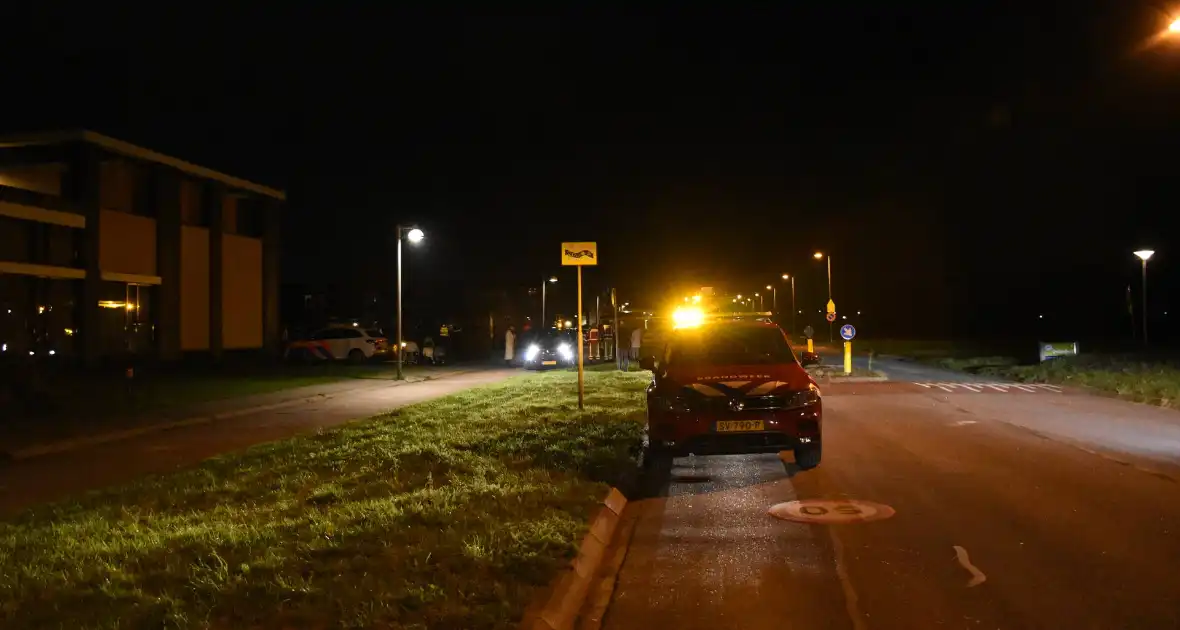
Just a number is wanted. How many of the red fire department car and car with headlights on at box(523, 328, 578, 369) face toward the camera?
2

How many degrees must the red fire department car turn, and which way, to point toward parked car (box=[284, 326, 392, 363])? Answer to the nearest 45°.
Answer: approximately 135° to its right

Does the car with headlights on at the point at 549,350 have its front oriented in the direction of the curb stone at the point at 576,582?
yes

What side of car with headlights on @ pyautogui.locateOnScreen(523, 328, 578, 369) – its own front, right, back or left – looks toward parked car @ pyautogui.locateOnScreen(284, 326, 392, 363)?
right

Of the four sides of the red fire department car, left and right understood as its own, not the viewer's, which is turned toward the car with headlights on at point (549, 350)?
back

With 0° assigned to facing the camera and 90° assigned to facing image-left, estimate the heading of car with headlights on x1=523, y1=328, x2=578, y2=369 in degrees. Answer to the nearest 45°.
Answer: approximately 0°

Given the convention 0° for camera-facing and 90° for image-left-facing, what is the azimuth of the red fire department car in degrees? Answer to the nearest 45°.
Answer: approximately 0°
